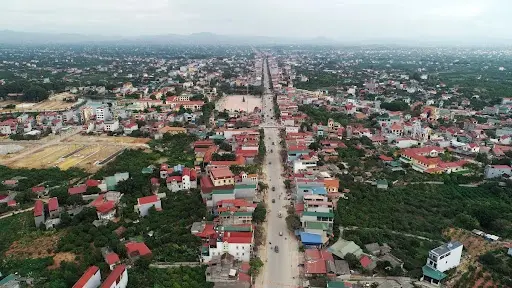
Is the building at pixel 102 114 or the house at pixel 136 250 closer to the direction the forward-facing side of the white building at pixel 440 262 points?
the house

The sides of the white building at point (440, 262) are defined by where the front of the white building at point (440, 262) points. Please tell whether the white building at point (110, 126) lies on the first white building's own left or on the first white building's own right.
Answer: on the first white building's own right

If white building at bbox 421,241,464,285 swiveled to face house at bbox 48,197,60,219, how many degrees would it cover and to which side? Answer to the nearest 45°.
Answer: approximately 45° to its right

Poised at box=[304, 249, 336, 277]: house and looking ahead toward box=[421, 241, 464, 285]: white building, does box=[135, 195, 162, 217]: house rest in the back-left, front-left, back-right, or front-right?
back-left

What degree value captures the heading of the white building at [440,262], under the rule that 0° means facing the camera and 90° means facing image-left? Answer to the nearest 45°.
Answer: approximately 45°

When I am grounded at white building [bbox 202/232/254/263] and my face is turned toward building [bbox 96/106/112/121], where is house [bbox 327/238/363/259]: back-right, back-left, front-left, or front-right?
back-right

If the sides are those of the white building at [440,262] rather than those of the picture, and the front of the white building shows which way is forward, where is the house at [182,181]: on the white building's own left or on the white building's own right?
on the white building's own right
